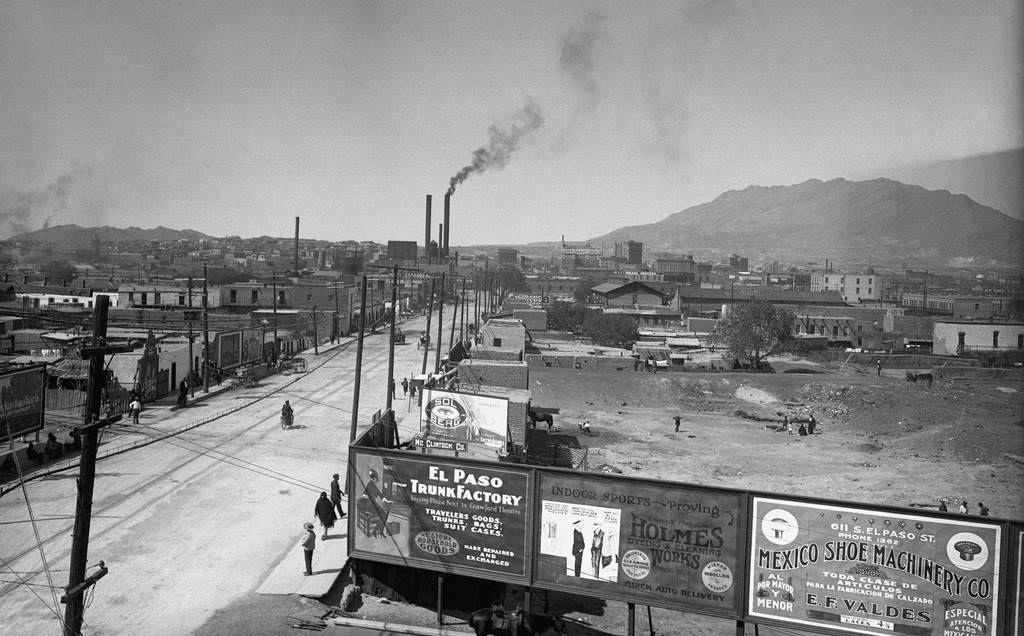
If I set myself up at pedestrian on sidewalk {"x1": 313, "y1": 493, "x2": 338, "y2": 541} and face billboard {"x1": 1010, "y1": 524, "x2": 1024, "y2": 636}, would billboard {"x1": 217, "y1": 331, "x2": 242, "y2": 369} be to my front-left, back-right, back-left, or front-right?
back-left

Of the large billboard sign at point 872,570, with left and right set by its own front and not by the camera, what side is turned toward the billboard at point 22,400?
right

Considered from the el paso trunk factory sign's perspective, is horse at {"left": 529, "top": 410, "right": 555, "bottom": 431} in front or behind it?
behind

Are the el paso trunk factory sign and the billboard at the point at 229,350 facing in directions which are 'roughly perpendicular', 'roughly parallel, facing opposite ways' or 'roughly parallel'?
roughly perpendicular

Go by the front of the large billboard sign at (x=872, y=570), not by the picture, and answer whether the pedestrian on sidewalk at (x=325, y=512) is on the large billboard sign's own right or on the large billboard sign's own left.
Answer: on the large billboard sign's own right

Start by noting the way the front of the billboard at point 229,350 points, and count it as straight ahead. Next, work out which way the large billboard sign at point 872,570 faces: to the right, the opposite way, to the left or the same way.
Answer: to the right

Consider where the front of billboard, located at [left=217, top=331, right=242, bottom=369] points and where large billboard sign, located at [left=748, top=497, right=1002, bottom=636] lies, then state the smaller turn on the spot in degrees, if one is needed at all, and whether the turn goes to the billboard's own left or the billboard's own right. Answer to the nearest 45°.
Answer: approximately 45° to the billboard's own right

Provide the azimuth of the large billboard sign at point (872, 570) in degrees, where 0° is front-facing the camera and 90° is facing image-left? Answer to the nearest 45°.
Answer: approximately 0°
